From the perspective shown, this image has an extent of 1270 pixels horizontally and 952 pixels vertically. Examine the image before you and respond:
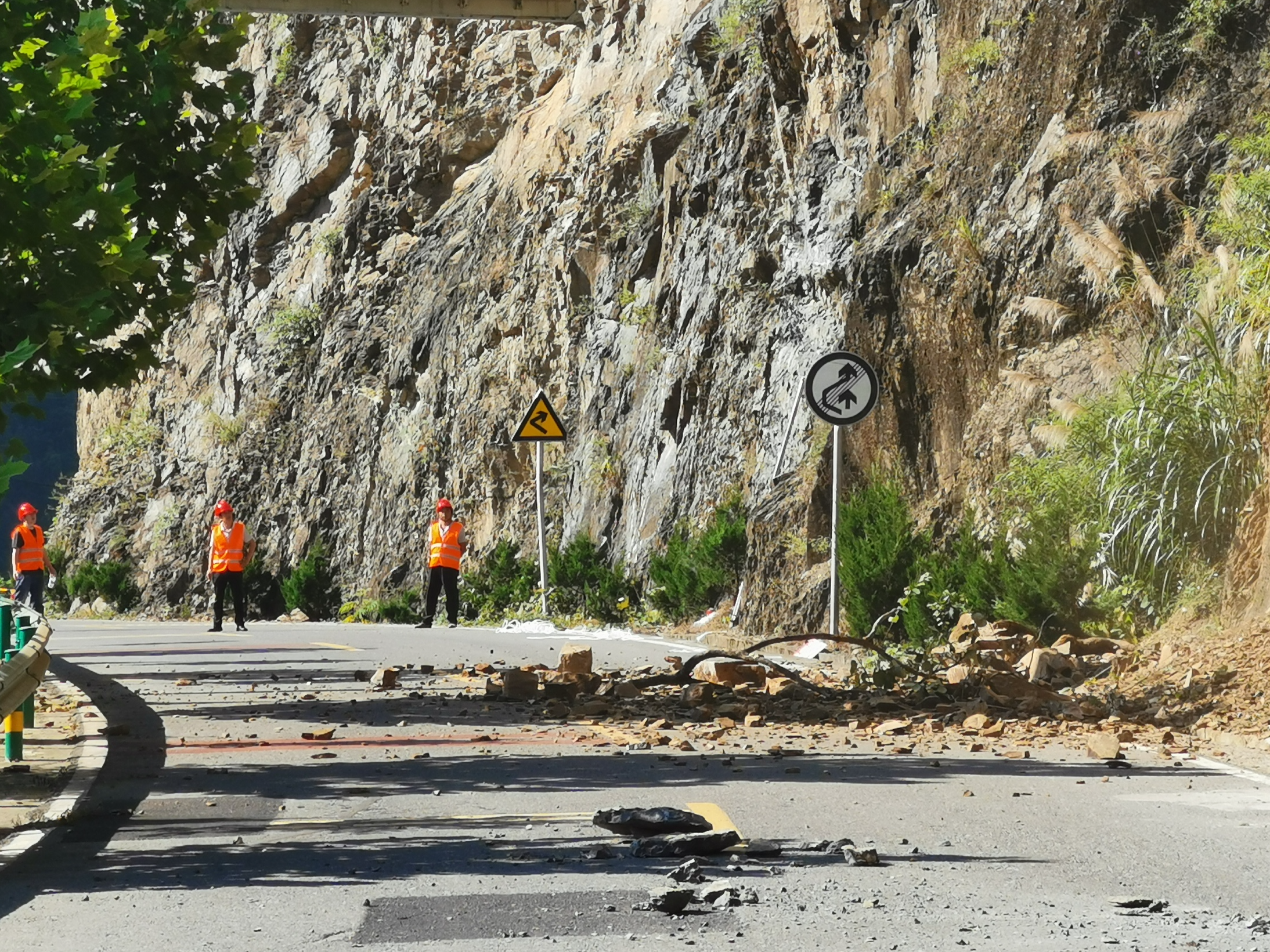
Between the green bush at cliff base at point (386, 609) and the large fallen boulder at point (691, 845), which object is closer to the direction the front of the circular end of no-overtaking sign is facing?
the large fallen boulder

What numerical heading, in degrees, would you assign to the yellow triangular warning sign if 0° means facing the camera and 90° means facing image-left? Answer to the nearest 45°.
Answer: approximately 0°

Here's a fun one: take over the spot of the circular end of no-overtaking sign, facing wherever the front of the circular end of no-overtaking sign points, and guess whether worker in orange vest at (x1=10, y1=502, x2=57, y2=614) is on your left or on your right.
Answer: on your right

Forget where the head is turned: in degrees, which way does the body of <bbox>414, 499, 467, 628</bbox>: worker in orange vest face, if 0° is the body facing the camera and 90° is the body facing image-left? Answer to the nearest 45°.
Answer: approximately 0°

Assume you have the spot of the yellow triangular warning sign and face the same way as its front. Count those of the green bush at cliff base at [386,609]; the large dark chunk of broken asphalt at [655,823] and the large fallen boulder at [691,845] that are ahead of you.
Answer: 2
